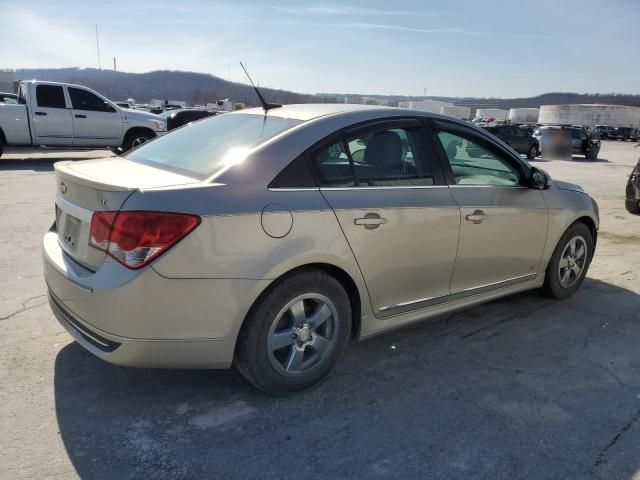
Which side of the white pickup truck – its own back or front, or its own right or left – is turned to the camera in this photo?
right

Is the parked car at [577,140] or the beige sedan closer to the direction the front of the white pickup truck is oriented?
the parked car

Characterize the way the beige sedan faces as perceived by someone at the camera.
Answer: facing away from the viewer and to the right of the viewer

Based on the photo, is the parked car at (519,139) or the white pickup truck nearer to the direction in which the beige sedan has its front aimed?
the parked car

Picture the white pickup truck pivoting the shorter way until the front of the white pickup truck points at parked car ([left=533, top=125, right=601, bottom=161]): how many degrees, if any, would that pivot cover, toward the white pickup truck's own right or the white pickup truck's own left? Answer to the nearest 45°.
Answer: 0° — it already faces it

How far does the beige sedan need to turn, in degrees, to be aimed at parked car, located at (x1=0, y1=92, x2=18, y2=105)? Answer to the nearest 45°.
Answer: approximately 90° to its left

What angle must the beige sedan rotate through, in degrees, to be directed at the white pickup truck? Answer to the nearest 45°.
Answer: approximately 90° to its left

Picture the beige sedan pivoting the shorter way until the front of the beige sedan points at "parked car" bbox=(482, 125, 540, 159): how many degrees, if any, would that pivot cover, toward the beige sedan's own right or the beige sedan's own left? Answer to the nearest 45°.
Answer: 0° — it already faces it

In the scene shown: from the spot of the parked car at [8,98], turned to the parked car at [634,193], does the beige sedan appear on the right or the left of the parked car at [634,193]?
right
